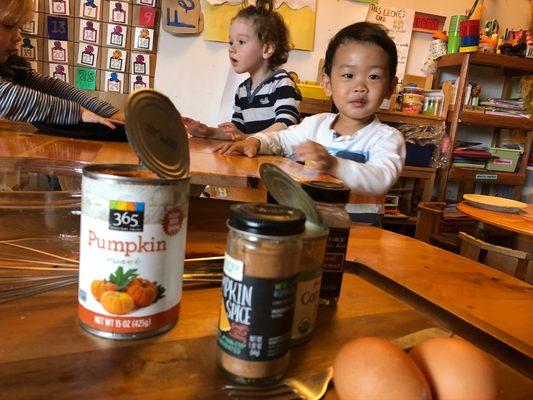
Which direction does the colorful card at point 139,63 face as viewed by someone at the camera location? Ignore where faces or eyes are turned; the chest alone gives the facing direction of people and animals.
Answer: facing the viewer

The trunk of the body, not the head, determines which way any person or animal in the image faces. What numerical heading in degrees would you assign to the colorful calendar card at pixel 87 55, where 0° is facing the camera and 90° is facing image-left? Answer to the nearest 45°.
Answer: approximately 0°

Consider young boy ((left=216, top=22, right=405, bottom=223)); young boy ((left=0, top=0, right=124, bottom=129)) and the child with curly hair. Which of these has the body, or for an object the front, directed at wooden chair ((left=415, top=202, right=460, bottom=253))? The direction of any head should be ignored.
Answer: young boy ((left=0, top=0, right=124, bottom=129))

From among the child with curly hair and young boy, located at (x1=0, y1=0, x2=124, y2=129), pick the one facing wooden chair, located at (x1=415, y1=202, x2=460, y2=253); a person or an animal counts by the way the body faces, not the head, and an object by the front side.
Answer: the young boy

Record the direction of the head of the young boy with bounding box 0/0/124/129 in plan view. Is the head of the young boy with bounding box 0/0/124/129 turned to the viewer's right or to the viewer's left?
to the viewer's right

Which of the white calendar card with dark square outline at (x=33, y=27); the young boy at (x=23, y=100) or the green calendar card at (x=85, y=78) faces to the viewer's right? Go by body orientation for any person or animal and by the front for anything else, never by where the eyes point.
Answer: the young boy

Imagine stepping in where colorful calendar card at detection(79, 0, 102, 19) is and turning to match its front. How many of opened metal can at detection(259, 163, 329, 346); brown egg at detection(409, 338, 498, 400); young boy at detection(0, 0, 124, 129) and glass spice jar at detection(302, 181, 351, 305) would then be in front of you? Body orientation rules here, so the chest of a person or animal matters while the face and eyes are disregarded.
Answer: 4

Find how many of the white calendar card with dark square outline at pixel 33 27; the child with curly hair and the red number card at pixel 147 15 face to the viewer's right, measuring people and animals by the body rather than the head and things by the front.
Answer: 0

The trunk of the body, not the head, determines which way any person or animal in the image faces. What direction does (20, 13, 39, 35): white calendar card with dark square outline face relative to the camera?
toward the camera

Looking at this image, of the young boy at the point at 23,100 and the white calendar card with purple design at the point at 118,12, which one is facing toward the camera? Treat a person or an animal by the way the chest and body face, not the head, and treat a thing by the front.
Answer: the white calendar card with purple design

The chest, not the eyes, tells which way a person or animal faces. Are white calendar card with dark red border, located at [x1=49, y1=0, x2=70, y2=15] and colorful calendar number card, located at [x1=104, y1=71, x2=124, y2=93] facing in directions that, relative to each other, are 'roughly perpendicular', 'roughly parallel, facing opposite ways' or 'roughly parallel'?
roughly parallel

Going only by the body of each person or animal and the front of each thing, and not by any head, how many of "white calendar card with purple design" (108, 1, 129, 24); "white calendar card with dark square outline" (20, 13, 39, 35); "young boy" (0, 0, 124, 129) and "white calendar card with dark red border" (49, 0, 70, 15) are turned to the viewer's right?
1

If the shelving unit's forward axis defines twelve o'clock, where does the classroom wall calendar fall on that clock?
The classroom wall calendar is roughly at 2 o'clock from the shelving unit.

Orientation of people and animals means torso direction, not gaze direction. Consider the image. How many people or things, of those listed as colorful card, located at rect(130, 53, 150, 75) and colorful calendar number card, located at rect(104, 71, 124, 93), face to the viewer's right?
0

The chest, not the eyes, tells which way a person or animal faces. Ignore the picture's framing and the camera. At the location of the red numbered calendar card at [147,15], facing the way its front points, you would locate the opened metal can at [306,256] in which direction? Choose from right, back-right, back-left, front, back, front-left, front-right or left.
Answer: front

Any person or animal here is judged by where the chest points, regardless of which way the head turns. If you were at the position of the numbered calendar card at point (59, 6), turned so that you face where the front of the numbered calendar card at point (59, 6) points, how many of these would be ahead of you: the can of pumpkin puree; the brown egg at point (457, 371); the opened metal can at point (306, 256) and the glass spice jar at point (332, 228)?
4

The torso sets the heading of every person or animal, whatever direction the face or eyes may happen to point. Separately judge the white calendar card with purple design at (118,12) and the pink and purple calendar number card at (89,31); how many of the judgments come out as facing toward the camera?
2
